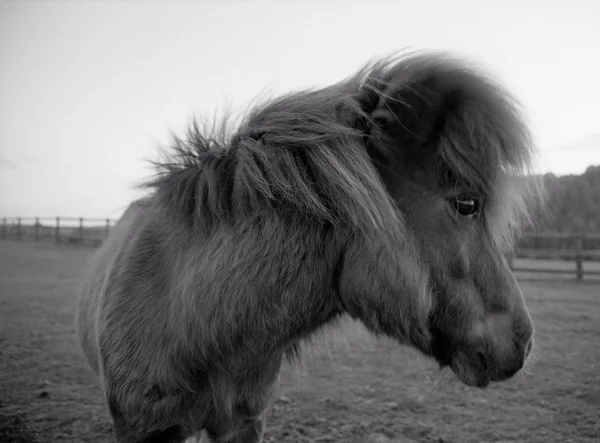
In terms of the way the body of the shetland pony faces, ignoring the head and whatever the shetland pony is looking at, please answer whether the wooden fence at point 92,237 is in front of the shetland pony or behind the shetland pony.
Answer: behind

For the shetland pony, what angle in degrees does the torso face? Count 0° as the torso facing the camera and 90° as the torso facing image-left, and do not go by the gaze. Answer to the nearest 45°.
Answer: approximately 315°
